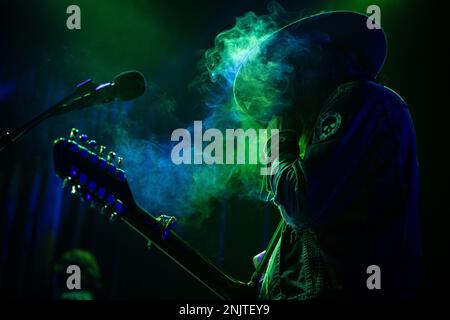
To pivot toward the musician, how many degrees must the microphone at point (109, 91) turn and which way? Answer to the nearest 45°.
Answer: approximately 45° to its right

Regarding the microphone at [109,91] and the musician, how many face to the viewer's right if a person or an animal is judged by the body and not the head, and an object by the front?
1

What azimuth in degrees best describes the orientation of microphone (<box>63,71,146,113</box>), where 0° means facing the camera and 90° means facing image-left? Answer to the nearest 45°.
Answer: approximately 270°

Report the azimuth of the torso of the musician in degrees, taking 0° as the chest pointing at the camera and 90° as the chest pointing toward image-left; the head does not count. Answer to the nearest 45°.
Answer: approximately 90°
